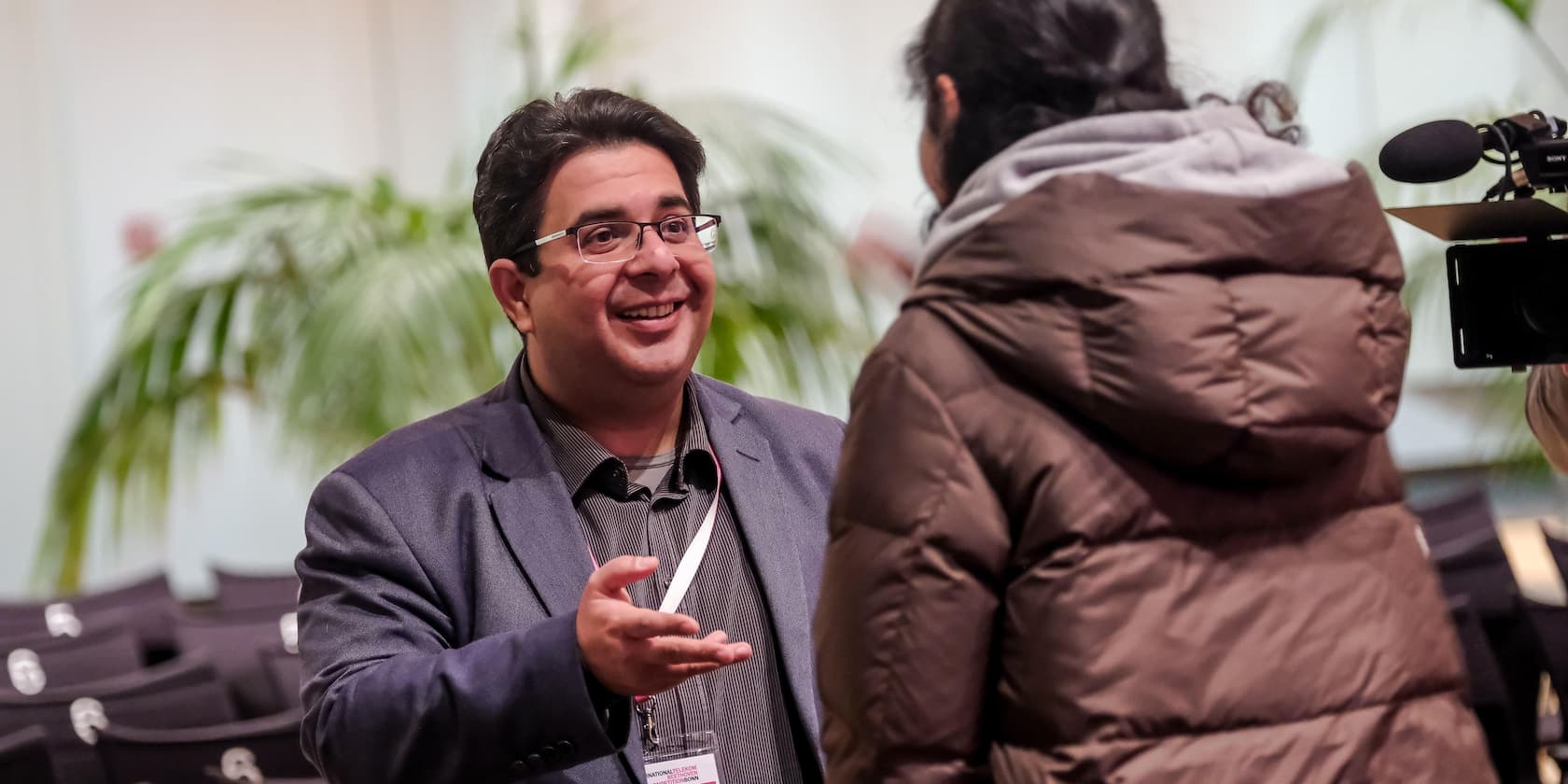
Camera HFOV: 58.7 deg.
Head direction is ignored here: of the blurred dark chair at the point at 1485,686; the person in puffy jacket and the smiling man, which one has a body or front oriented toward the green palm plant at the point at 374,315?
the person in puffy jacket

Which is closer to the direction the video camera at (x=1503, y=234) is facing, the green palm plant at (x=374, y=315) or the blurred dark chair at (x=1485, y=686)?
the green palm plant

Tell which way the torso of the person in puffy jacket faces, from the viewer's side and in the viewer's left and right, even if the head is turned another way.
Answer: facing away from the viewer and to the left of the viewer

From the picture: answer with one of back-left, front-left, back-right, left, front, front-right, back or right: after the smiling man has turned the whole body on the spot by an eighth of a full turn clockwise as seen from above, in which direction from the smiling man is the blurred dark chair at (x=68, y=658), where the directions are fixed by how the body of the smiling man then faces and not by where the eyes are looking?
back-right

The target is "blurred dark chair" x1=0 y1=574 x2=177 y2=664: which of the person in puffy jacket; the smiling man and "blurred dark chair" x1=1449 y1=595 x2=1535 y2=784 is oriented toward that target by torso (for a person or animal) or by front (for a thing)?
the person in puffy jacket

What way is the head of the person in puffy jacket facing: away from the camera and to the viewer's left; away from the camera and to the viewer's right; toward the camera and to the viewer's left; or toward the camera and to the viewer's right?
away from the camera and to the viewer's left

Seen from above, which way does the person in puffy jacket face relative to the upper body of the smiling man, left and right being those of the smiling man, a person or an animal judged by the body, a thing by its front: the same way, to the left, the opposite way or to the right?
the opposite way

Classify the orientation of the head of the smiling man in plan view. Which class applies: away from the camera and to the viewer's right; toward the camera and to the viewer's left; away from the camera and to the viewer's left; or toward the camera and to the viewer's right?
toward the camera and to the viewer's right
